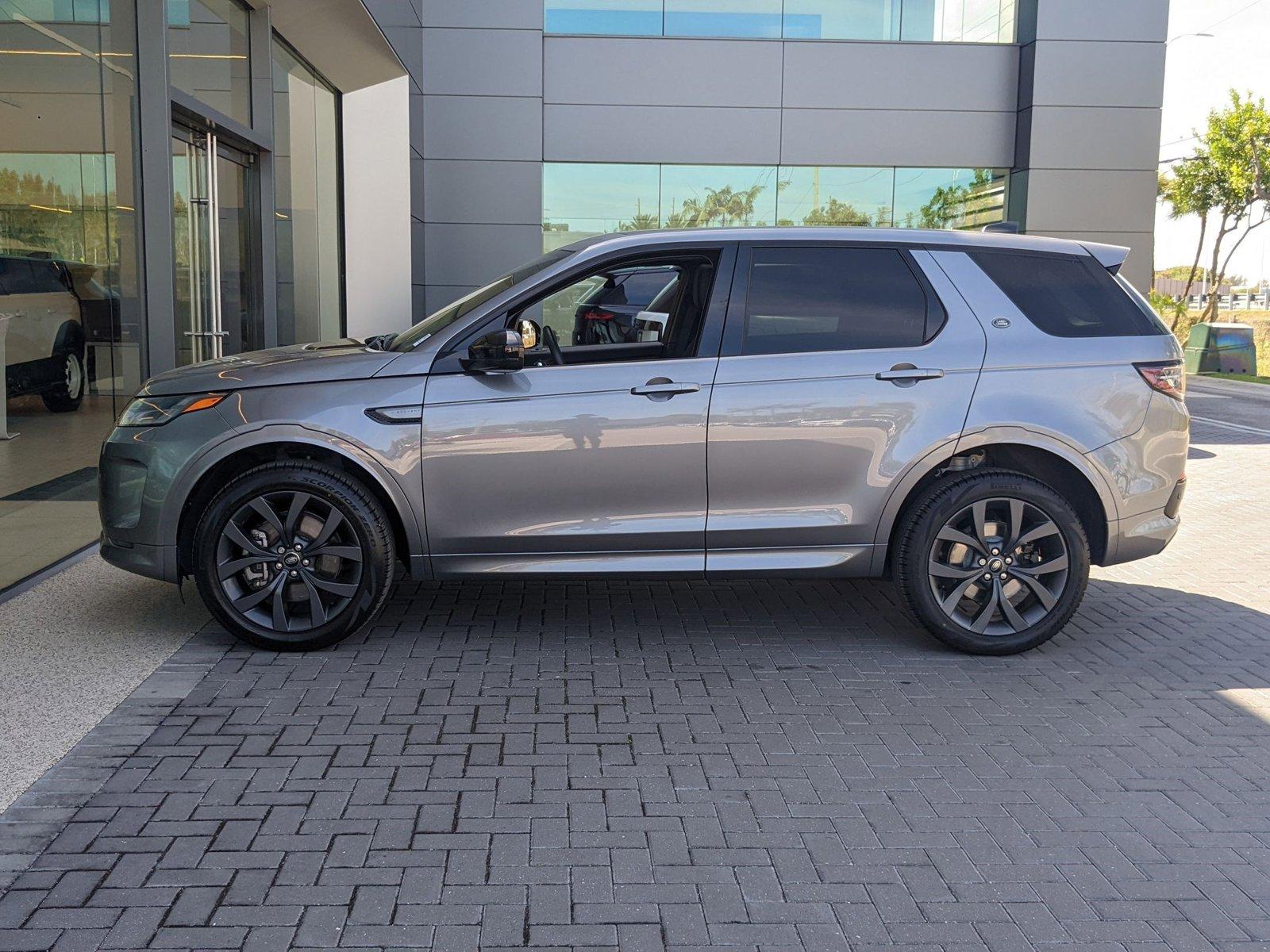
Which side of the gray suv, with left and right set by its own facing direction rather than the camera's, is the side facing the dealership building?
right

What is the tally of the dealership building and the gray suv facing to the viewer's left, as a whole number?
1

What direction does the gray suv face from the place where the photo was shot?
facing to the left of the viewer

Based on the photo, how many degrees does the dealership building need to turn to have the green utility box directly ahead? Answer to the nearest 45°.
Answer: approximately 90° to its left

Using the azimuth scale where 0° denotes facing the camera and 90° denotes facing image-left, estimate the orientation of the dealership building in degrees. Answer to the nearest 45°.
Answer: approximately 315°

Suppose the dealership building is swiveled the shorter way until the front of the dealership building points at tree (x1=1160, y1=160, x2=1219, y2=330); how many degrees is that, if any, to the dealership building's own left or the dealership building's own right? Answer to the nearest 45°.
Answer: approximately 90° to the dealership building's own left

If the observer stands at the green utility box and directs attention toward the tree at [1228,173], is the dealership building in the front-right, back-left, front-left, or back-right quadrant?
back-left

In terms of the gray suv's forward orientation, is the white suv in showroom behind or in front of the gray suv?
in front

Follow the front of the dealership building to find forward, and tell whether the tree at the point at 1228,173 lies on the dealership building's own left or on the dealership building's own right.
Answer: on the dealership building's own left
